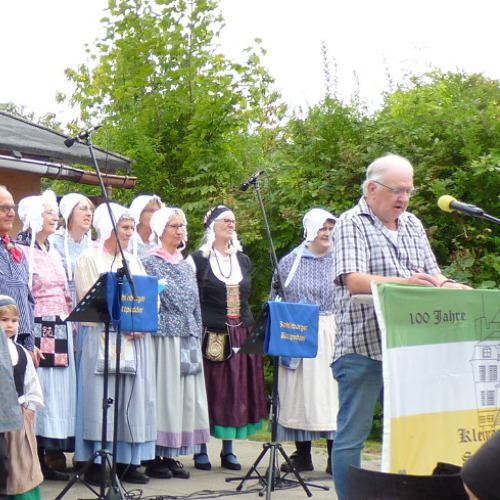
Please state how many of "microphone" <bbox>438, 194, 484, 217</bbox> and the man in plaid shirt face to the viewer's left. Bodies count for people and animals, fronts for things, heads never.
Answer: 1

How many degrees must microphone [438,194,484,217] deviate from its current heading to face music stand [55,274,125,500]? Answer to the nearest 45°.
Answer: approximately 45° to its right

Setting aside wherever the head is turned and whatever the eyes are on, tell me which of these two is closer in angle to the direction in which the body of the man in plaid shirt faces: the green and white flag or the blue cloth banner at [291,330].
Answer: the green and white flag

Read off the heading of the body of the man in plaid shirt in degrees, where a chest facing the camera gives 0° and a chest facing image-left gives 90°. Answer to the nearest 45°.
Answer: approximately 315°

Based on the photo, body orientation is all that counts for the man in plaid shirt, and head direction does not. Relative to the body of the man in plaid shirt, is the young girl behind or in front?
behind

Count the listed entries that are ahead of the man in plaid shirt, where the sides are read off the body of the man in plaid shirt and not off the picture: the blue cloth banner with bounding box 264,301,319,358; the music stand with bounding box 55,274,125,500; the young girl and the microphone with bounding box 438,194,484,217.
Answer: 1

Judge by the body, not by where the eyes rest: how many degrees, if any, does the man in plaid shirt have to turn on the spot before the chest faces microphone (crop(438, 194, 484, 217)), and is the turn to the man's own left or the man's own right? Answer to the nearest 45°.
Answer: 0° — they already face it

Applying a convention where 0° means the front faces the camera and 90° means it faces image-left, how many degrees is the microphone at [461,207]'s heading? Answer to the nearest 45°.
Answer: approximately 90°

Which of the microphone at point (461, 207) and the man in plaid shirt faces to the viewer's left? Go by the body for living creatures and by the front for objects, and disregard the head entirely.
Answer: the microphone

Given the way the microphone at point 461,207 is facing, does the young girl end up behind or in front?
in front

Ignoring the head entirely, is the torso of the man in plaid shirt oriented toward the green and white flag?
yes
